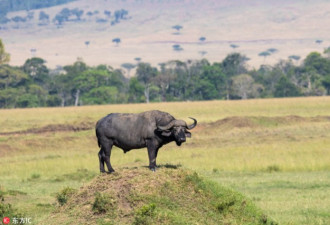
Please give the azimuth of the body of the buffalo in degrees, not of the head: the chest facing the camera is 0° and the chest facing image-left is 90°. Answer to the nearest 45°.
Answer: approximately 270°
